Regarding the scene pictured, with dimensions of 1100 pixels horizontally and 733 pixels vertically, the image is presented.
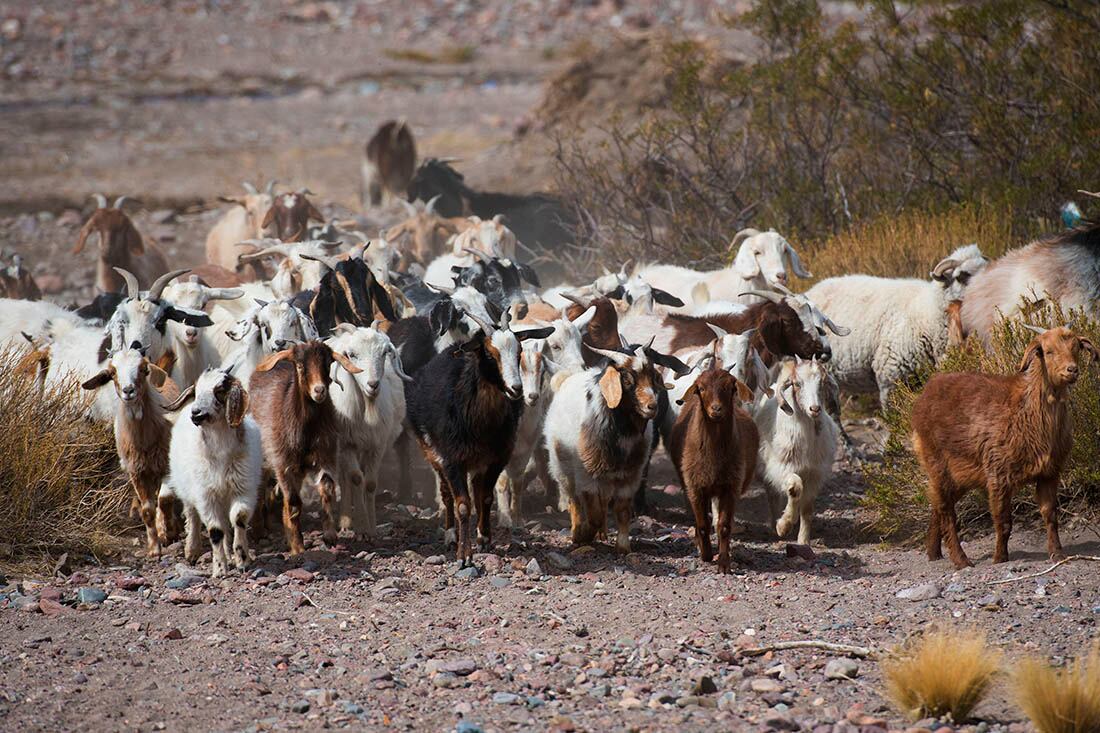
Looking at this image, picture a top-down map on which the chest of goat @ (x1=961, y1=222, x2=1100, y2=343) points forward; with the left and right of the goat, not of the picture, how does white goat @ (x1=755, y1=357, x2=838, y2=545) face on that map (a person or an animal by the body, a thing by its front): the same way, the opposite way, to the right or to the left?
to the right

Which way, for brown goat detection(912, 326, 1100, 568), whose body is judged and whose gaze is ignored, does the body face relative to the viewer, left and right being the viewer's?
facing the viewer and to the right of the viewer

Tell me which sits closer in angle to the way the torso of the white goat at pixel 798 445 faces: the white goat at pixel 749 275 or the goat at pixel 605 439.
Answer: the goat

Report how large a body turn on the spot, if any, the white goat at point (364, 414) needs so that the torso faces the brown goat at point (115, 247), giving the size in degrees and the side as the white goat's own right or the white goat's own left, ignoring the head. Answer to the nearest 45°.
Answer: approximately 180°

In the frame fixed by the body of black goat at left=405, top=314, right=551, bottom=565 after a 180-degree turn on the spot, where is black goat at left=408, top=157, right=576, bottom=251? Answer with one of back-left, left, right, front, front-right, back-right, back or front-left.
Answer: front-right

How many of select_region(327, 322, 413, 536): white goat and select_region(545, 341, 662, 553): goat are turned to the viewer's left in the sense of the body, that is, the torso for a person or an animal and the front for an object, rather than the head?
0

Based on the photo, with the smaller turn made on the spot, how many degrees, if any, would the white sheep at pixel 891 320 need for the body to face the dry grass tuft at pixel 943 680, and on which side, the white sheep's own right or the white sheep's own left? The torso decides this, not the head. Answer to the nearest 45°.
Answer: approximately 90° to the white sheep's own right

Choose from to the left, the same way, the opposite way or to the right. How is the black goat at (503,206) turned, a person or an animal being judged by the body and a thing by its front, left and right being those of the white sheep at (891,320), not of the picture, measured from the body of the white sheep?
the opposite way

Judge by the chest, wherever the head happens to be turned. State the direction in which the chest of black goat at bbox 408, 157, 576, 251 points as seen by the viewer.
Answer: to the viewer's left

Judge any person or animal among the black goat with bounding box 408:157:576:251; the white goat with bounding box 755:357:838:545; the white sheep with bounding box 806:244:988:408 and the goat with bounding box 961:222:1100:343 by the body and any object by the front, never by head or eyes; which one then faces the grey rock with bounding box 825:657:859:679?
the white goat with bounding box 755:357:838:545

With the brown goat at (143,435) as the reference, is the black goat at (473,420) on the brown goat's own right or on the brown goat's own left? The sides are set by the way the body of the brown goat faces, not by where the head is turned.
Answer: on the brown goat's own left

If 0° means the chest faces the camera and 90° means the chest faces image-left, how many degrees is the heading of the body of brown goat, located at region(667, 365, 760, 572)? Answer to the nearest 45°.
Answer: approximately 0°

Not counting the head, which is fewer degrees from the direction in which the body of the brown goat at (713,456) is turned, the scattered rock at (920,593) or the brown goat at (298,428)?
the scattered rock

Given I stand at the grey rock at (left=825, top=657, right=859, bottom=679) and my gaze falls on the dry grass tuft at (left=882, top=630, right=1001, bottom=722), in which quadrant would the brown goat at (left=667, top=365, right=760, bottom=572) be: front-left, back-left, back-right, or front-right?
back-left
